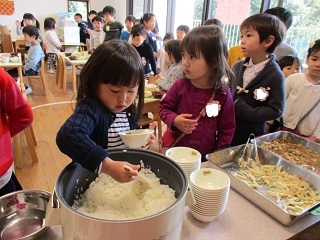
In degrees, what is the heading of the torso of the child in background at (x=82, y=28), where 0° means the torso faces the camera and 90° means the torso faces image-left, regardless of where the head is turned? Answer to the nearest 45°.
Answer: approximately 45°

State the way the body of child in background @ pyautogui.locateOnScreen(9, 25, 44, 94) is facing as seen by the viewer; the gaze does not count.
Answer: to the viewer's left

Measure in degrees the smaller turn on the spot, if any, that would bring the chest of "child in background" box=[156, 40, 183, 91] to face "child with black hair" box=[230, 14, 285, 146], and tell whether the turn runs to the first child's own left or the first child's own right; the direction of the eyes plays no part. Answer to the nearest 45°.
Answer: approximately 90° to the first child's own left

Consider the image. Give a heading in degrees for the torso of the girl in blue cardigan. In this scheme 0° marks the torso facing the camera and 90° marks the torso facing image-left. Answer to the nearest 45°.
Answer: approximately 315°

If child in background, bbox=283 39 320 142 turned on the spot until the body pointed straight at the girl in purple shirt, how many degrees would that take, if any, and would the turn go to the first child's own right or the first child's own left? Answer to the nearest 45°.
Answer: approximately 45° to the first child's own right

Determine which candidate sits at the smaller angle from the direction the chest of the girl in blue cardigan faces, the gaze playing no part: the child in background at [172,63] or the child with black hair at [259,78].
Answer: the child with black hair

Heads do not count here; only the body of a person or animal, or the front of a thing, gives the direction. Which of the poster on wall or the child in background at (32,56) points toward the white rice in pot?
the poster on wall
